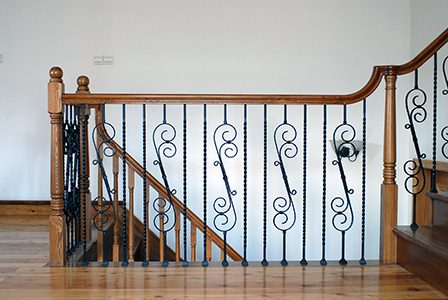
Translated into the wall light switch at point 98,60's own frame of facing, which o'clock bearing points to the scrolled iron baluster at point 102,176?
The scrolled iron baluster is roughly at 12 o'clock from the wall light switch.

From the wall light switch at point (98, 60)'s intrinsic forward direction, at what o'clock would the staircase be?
The staircase is roughly at 11 o'clock from the wall light switch.

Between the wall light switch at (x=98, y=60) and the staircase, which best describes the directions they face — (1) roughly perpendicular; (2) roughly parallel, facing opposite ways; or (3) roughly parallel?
roughly perpendicular

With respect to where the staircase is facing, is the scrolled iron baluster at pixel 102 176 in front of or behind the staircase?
in front

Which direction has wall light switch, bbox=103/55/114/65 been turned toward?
toward the camera

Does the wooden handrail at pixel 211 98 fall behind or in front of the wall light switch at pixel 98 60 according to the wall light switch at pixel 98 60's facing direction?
in front

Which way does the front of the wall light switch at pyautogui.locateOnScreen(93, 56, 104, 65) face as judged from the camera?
facing the viewer

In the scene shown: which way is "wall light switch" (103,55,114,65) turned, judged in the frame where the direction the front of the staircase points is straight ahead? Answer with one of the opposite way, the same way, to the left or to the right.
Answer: to the left

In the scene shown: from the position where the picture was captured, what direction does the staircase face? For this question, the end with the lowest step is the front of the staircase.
facing the viewer and to the left of the viewer

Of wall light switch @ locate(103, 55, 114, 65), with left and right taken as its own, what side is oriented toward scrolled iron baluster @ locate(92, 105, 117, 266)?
front

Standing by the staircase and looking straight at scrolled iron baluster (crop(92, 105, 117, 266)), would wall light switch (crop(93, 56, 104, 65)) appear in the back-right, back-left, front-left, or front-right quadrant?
front-right

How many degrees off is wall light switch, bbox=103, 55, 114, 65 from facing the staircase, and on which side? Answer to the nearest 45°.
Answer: approximately 45° to its left

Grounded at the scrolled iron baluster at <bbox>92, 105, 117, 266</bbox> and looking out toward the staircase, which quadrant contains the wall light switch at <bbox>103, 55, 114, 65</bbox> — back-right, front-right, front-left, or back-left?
back-left
